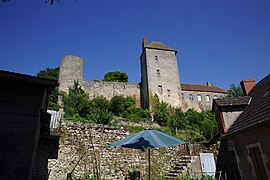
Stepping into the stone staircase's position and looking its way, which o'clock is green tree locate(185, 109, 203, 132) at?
The green tree is roughly at 5 o'clock from the stone staircase.

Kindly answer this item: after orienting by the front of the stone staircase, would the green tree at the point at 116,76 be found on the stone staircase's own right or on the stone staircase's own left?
on the stone staircase's own right

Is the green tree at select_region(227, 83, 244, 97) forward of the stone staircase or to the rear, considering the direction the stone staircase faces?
to the rear

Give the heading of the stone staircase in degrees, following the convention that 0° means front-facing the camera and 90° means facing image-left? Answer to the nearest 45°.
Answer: approximately 45°

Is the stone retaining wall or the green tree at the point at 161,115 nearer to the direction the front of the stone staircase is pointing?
the stone retaining wall

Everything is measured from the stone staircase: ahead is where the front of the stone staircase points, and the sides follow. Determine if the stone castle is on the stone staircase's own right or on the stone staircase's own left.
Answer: on the stone staircase's own right

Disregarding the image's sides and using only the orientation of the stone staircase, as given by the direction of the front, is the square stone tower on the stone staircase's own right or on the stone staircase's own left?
on the stone staircase's own right

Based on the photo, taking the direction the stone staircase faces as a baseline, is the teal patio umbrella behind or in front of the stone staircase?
in front

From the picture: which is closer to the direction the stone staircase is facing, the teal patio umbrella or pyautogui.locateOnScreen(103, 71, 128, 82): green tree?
the teal patio umbrella
